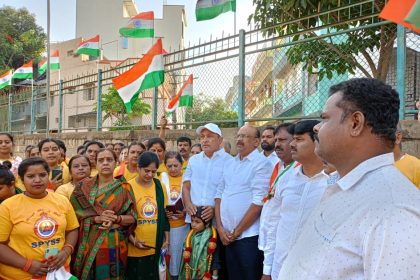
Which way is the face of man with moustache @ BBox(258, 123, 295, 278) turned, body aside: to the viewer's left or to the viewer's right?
to the viewer's left

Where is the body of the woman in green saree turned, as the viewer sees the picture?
toward the camera

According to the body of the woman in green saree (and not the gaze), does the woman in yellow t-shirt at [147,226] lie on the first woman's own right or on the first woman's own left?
on the first woman's own left

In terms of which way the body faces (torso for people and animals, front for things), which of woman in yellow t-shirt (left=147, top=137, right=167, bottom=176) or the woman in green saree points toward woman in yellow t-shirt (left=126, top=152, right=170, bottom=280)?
woman in yellow t-shirt (left=147, top=137, right=167, bottom=176)

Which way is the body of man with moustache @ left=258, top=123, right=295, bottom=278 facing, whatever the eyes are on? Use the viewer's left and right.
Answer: facing the viewer and to the left of the viewer

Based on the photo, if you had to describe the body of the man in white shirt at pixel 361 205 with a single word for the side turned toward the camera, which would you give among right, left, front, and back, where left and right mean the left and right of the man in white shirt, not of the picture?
left

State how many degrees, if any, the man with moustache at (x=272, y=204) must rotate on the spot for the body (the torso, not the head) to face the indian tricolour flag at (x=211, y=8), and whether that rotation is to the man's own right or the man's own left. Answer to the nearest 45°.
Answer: approximately 135° to the man's own right

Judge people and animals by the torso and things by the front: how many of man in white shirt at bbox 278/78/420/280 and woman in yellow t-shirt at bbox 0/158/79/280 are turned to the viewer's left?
1

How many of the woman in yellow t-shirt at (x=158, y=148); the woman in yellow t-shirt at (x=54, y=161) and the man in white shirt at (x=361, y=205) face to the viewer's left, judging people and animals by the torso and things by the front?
1

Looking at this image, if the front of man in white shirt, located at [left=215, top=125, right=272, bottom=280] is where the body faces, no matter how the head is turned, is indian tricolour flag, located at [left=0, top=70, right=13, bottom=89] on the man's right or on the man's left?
on the man's right

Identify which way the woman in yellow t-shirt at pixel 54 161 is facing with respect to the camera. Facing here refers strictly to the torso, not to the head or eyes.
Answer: toward the camera

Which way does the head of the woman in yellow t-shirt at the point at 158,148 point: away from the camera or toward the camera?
toward the camera

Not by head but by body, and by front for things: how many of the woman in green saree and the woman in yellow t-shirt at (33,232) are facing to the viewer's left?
0

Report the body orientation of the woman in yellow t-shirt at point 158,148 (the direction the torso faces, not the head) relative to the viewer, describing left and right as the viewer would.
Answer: facing the viewer
